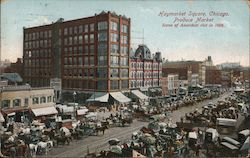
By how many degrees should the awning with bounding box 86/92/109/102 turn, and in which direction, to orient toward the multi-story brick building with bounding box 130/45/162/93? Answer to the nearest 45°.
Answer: approximately 180°

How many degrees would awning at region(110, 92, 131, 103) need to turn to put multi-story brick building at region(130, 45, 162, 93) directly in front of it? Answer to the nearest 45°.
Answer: approximately 90° to its left

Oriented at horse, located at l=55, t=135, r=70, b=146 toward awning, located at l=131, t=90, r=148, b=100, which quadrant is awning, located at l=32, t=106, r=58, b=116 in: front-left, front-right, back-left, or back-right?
front-left

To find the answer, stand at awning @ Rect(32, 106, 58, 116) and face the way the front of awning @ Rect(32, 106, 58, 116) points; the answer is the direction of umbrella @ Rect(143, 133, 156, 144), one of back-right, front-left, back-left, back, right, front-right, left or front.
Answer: front

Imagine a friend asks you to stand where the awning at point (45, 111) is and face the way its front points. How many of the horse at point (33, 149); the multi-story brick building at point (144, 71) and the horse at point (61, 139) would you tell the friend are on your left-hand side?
1

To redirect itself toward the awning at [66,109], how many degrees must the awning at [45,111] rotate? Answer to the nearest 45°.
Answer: approximately 90° to its left

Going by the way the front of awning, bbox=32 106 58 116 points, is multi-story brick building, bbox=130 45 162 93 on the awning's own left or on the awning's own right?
on the awning's own left

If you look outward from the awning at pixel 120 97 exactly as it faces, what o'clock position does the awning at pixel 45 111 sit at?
the awning at pixel 45 111 is roughly at 3 o'clock from the awning at pixel 120 97.

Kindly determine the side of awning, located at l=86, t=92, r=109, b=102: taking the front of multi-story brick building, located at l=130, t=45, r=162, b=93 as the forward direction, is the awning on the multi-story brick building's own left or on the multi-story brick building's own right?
on the multi-story brick building's own right

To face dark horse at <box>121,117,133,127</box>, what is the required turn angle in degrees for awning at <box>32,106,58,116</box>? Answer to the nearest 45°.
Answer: approximately 45° to its left

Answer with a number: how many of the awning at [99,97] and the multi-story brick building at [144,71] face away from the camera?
0

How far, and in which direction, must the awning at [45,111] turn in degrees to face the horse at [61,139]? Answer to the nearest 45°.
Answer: approximately 45° to its right

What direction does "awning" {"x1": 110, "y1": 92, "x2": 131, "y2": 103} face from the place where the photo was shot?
facing the viewer and to the right of the viewer
